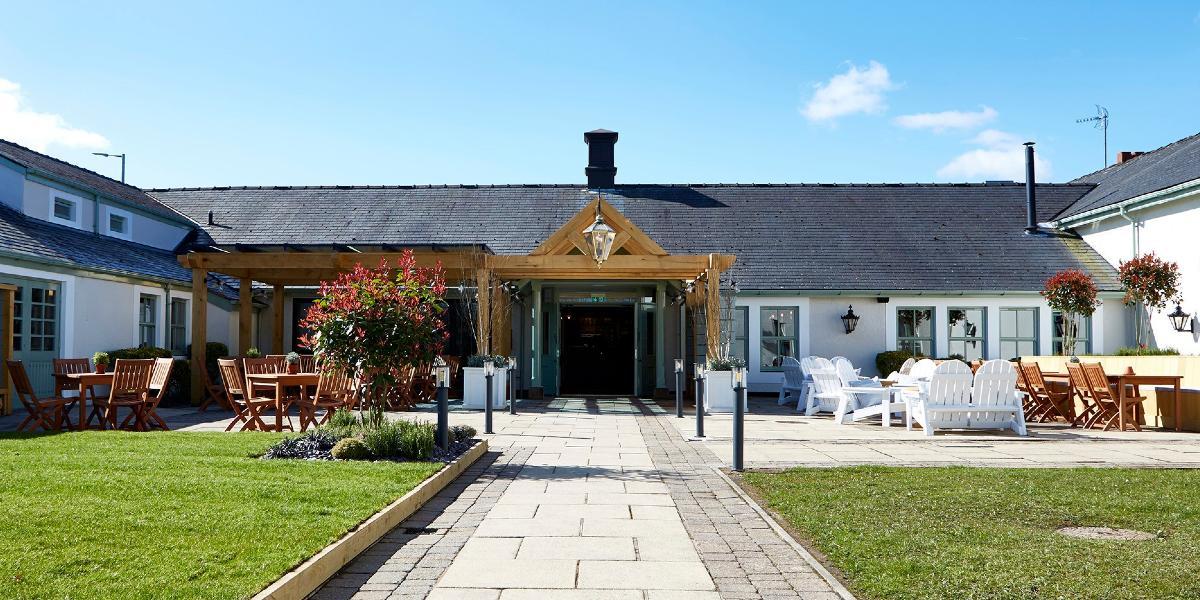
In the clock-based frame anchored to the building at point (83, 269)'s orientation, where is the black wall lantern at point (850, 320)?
The black wall lantern is roughly at 11 o'clock from the building.

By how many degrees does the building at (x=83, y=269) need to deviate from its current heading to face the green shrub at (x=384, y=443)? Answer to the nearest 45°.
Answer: approximately 45° to its right

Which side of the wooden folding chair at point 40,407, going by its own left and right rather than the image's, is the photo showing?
right

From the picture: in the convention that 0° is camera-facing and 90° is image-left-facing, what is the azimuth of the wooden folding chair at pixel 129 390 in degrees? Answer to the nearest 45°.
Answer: approximately 135°

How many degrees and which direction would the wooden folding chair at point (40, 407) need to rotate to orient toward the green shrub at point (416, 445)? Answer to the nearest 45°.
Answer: approximately 45° to its right

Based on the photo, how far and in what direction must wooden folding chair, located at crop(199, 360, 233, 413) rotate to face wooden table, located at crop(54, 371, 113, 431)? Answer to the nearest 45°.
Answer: approximately 135° to its right

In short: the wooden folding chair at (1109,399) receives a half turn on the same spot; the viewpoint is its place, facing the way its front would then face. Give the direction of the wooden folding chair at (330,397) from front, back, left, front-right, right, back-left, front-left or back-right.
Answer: front

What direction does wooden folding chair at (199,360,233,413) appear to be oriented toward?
to the viewer's right
